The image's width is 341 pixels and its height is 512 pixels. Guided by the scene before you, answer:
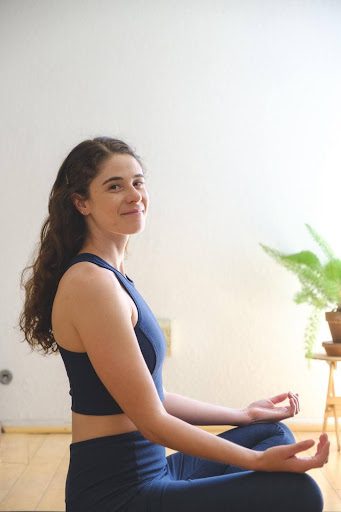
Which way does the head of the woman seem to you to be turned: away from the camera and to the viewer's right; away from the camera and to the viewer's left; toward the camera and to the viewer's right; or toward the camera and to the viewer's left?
toward the camera and to the viewer's right

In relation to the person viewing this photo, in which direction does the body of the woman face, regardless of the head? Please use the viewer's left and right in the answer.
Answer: facing to the right of the viewer

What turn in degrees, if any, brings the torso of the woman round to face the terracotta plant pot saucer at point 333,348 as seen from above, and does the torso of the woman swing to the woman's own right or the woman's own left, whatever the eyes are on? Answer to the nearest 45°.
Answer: approximately 45° to the woman's own left

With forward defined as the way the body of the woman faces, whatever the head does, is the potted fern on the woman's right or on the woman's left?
on the woman's left
